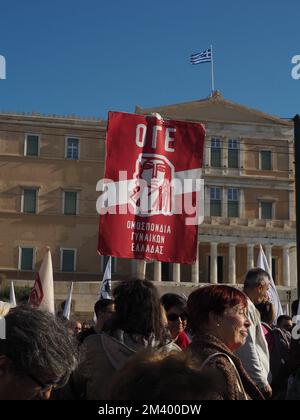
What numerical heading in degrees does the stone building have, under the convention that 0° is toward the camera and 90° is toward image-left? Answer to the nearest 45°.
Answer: approximately 0°

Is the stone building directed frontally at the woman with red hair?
yes
